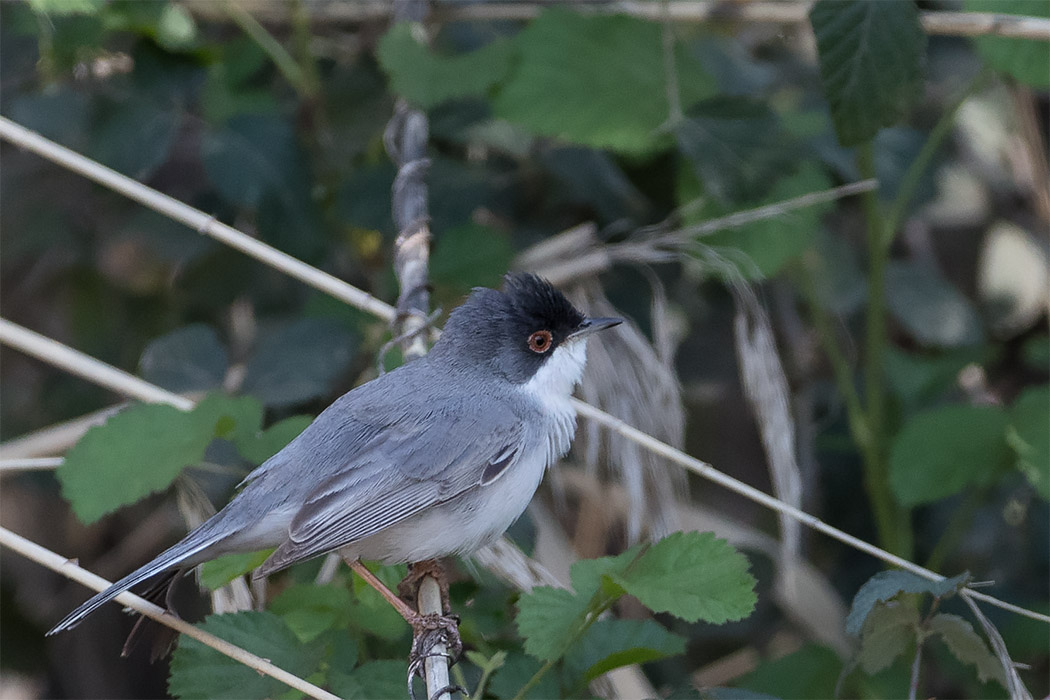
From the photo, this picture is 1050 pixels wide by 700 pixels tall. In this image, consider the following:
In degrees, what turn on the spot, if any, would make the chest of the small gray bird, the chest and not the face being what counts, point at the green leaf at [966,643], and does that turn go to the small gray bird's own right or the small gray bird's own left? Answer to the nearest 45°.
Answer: approximately 45° to the small gray bird's own right

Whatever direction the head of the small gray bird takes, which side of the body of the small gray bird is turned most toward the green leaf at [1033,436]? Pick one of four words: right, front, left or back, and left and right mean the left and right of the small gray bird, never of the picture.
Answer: front

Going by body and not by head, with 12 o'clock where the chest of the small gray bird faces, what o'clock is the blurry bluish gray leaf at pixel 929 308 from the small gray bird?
The blurry bluish gray leaf is roughly at 11 o'clock from the small gray bird.

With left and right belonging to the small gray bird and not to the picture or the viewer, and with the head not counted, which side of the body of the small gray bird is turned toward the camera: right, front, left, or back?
right
